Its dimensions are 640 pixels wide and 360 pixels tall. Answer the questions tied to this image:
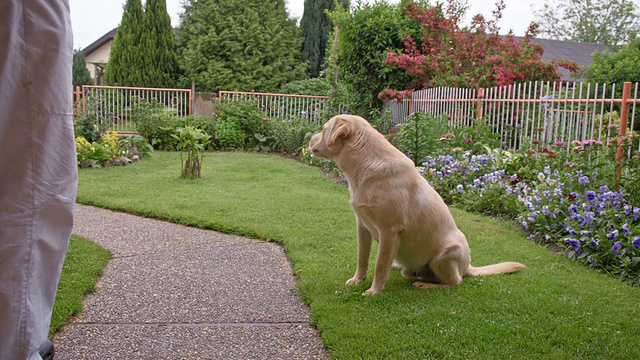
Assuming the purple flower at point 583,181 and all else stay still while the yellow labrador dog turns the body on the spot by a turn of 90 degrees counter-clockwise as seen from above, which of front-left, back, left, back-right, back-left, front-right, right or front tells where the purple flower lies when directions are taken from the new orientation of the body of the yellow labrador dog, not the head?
back-left

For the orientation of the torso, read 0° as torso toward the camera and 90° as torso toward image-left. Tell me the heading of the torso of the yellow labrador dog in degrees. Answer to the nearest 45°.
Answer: approximately 90°

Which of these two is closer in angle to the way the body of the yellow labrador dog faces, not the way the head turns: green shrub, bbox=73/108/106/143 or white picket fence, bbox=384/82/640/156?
the green shrub
